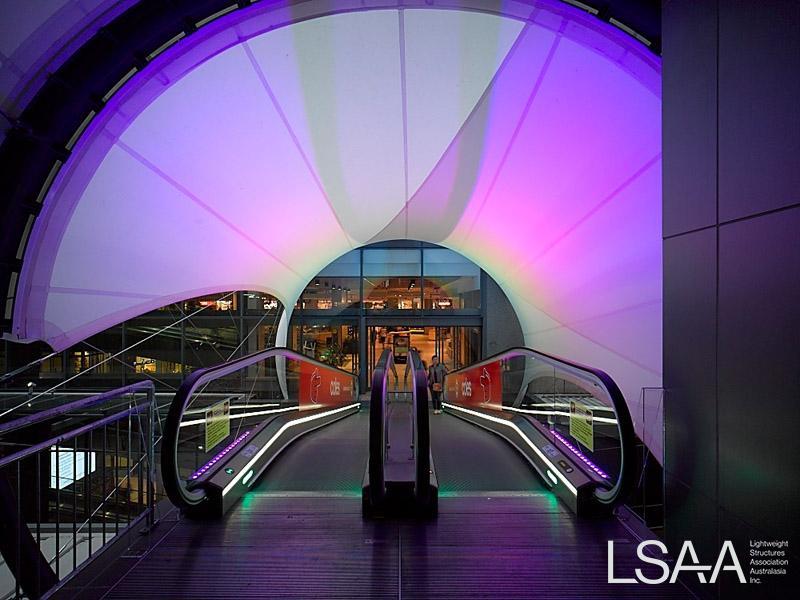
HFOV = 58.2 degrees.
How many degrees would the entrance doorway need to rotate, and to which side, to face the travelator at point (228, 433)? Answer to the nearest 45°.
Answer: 0° — it already faces it

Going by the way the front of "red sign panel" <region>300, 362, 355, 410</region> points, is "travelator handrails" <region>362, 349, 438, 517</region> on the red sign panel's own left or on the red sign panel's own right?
on the red sign panel's own right

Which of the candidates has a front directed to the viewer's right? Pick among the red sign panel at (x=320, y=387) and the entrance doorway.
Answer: the red sign panel

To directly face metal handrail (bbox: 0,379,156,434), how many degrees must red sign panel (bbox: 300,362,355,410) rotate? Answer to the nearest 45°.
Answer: approximately 90° to its right

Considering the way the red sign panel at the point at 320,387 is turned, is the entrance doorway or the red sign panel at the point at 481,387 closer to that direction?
the red sign panel

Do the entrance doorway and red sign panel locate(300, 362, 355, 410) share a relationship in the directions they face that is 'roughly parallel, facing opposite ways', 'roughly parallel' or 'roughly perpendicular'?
roughly perpendicular

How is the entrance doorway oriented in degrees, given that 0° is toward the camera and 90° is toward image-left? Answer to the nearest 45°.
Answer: approximately 0°

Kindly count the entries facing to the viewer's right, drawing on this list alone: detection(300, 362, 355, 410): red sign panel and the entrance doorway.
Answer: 1

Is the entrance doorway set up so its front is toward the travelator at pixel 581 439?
yes

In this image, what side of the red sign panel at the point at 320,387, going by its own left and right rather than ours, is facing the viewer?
right
